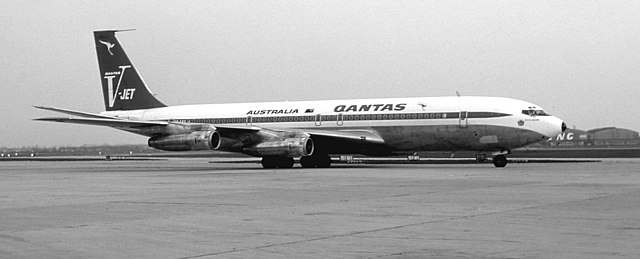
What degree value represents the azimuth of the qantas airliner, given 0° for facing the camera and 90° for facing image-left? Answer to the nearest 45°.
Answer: approximately 315°
